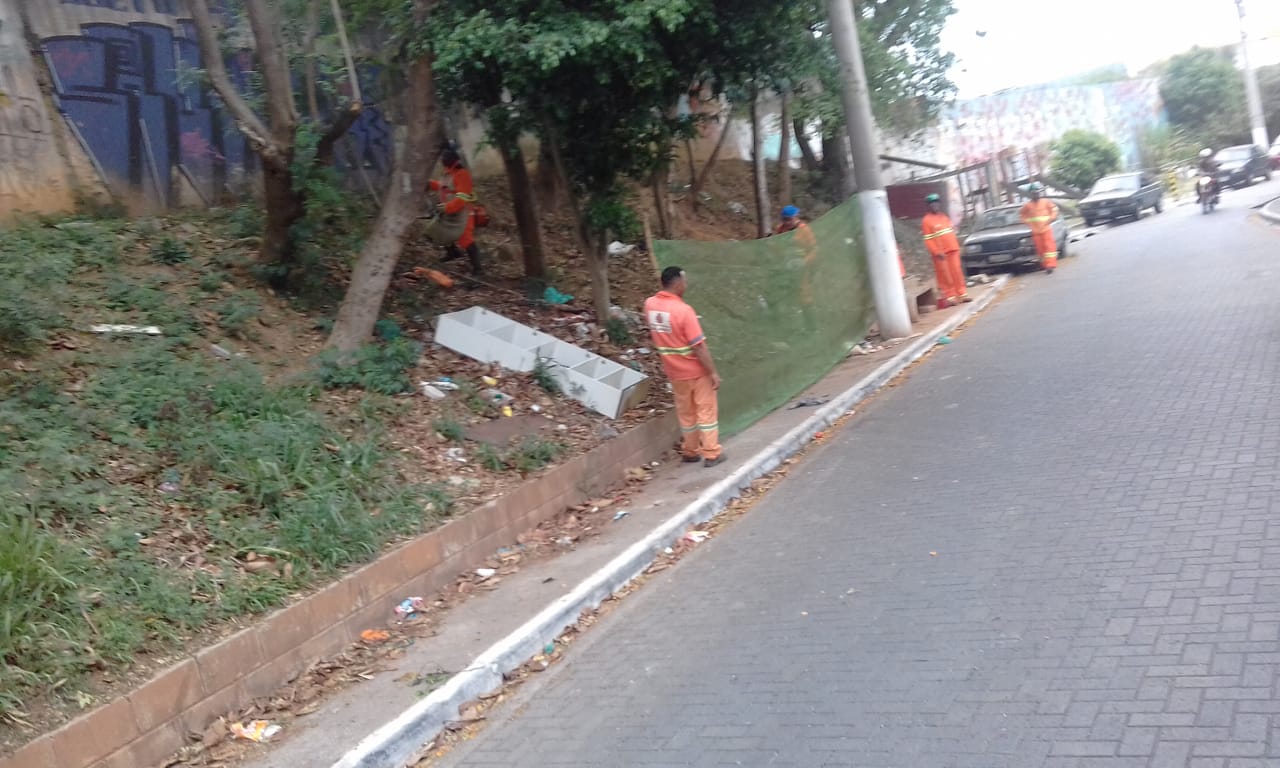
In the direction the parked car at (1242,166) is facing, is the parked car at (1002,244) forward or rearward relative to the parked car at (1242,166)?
forward

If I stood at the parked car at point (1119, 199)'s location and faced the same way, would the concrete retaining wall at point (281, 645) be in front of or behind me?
in front

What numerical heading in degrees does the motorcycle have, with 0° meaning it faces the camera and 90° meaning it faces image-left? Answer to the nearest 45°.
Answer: approximately 0°

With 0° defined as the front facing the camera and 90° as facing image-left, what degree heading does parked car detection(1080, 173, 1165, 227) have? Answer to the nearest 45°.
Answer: approximately 45°

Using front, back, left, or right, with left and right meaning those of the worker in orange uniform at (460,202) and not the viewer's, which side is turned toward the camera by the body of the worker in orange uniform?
left

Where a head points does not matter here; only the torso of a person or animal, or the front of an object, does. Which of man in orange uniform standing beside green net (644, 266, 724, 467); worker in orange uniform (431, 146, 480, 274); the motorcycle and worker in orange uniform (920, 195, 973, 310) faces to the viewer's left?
worker in orange uniform (431, 146, 480, 274)

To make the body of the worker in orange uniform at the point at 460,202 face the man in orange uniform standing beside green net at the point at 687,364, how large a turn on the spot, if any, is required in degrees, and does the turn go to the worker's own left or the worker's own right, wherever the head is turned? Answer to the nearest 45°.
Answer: approximately 135° to the worker's own left

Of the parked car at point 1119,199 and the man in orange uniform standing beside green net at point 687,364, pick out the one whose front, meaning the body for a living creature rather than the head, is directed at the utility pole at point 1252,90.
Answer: the man in orange uniform standing beside green net
